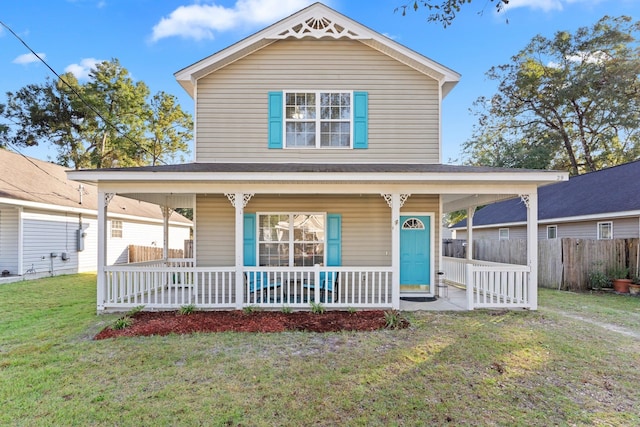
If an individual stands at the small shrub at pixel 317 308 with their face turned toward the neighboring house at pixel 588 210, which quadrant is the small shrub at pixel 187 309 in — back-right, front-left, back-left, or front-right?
back-left

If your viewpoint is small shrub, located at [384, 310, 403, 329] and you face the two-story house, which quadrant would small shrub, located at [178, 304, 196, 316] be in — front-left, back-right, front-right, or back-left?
front-left

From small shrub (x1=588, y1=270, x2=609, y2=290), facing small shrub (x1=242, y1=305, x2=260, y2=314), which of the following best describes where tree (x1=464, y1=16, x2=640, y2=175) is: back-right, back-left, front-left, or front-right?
back-right

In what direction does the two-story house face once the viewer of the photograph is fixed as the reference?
facing the viewer

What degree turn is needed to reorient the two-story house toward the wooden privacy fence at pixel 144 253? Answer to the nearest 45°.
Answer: approximately 135° to its right

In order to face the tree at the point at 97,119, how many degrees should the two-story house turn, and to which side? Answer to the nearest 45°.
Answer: approximately 135° to its right

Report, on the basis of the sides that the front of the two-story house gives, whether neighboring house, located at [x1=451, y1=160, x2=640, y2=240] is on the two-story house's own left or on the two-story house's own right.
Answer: on the two-story house's own left

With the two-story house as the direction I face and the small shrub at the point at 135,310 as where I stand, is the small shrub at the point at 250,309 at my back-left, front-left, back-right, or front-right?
front-right
